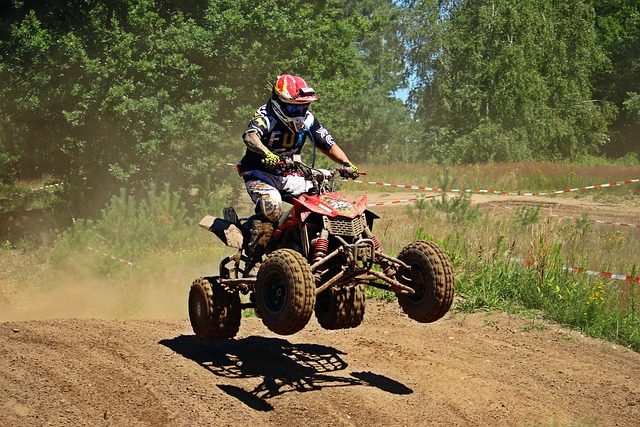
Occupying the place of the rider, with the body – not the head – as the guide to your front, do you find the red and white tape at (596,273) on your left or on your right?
on your left

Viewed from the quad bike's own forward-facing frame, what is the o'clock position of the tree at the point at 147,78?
The tree is roughly at 7 o'clock from the quad bike.

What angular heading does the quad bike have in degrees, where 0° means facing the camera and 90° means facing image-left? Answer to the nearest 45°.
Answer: approximately 315°

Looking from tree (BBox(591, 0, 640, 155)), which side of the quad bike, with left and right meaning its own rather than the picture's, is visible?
left

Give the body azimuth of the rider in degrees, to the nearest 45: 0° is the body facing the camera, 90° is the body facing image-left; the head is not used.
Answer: approximately 315°

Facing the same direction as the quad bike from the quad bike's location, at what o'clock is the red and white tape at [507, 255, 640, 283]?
The red and white tape is roughly at 9 o'clock from the quad bike.
